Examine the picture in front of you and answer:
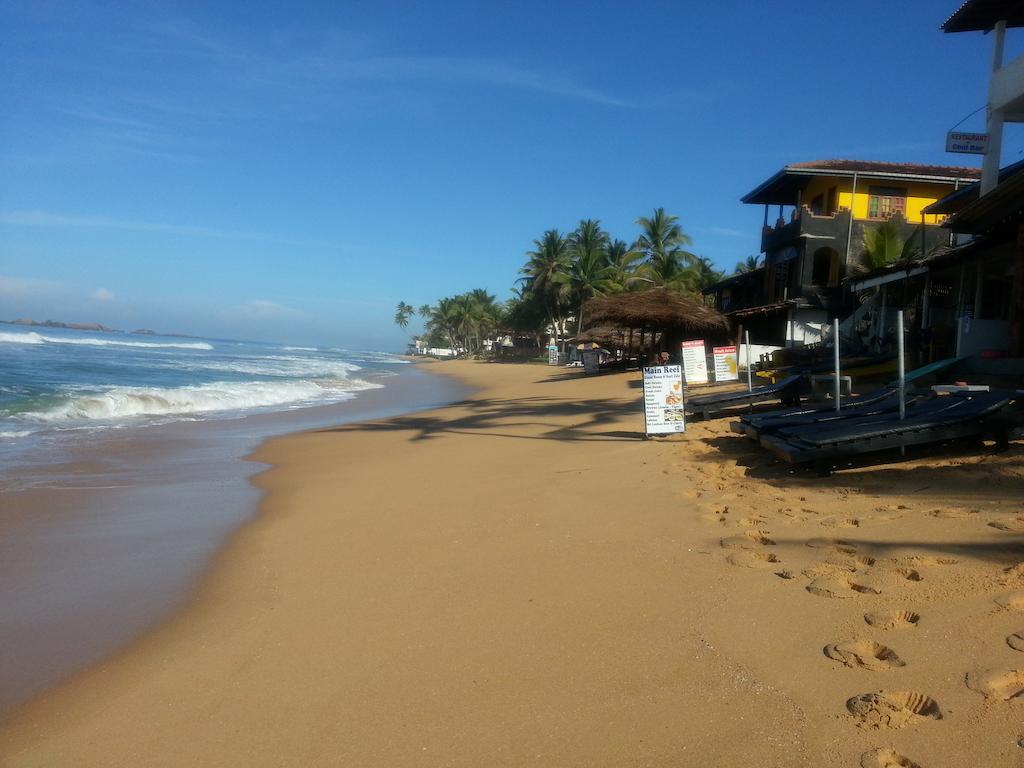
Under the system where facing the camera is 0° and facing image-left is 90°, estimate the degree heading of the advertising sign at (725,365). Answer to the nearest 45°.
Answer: approximately 0°

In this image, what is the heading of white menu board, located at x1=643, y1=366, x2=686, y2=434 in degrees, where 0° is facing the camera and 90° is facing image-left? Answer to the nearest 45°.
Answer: approximately 0°

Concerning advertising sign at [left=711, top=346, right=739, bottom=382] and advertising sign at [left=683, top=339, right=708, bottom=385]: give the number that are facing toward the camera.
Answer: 2

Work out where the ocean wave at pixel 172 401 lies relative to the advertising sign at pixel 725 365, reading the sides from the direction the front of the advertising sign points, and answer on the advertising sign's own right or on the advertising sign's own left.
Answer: on the advertising sign's own right

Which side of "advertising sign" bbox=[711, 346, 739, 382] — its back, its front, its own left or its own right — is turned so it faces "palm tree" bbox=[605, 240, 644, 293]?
back

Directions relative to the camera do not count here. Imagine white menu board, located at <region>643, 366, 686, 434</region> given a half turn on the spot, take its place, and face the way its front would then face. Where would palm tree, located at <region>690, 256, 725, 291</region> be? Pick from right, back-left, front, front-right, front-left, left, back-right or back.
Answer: front

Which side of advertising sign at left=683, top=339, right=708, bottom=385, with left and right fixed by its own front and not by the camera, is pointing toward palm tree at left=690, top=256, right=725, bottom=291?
back
